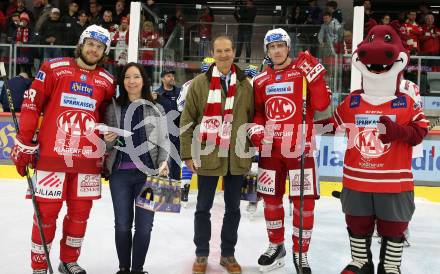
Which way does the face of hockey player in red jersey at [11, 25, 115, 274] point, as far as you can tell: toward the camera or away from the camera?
toward the camera

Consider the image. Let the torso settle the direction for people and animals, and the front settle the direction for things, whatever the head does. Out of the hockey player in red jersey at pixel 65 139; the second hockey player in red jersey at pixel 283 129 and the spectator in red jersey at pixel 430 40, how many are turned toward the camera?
3

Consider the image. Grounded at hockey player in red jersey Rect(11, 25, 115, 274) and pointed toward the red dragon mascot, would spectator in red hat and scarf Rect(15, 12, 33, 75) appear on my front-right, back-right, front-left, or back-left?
back-left

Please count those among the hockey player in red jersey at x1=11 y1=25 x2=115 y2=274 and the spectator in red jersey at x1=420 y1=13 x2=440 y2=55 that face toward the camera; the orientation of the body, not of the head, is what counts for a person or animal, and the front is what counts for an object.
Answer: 2

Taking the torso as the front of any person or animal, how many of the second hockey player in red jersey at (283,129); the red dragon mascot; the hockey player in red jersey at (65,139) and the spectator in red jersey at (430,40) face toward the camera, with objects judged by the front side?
4

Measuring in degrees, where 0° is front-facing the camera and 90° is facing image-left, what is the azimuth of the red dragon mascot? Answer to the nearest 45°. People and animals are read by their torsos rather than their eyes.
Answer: approximately 0°

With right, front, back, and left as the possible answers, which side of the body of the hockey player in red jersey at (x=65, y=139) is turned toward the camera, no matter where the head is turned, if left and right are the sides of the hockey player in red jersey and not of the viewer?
front

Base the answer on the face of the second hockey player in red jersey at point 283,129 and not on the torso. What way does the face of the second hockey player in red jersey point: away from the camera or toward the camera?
toward the camera

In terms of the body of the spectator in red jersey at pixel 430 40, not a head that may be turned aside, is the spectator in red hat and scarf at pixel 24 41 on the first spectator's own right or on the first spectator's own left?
on the first spectator's own right

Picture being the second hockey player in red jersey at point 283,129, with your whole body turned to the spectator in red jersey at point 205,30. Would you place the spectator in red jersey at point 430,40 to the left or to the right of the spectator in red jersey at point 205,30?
right

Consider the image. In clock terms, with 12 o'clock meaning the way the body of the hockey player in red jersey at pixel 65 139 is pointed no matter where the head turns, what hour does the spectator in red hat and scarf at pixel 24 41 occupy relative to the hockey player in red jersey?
The spectator in red hat and scarf is roughly at 6 o'clock from the hockey player in red jersey.

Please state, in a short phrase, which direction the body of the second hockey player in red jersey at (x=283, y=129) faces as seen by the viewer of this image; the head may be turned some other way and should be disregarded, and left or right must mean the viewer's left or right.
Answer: facing the viewer
